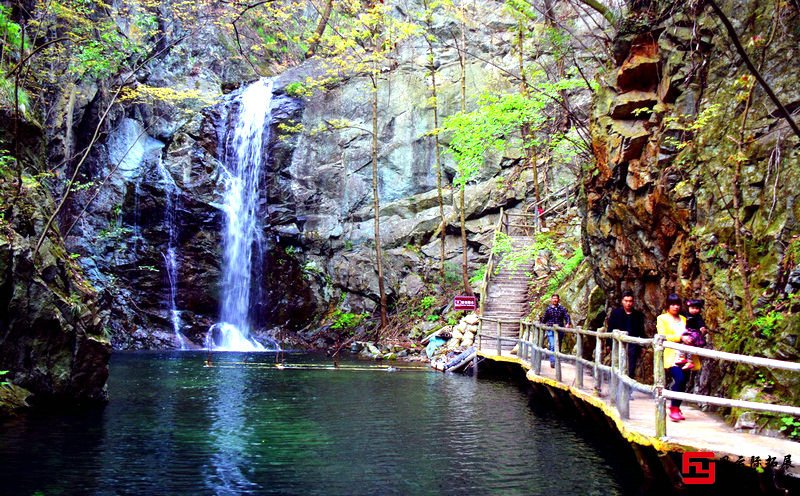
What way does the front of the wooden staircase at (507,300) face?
toward the camera

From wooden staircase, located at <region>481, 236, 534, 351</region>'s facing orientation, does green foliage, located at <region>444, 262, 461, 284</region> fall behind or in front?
behind

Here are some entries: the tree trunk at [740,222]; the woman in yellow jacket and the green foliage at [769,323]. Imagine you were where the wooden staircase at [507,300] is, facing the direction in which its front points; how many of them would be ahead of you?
3

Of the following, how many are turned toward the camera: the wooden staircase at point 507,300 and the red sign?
2

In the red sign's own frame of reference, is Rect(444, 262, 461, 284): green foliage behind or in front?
behind

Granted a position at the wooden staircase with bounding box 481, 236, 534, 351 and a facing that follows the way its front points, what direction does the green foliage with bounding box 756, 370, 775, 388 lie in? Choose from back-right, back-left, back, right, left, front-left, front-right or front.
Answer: front

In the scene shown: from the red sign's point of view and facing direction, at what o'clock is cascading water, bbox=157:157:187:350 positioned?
The cascading water is roughly at 4 o'clock from the red sign.

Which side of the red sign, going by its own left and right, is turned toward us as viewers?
front

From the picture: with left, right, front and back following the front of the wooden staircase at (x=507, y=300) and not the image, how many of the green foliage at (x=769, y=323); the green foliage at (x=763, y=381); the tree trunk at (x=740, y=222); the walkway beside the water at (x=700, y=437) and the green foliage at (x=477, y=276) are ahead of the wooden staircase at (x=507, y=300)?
4

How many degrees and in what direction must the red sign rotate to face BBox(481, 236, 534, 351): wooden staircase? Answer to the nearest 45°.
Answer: approximately 135° to its left
